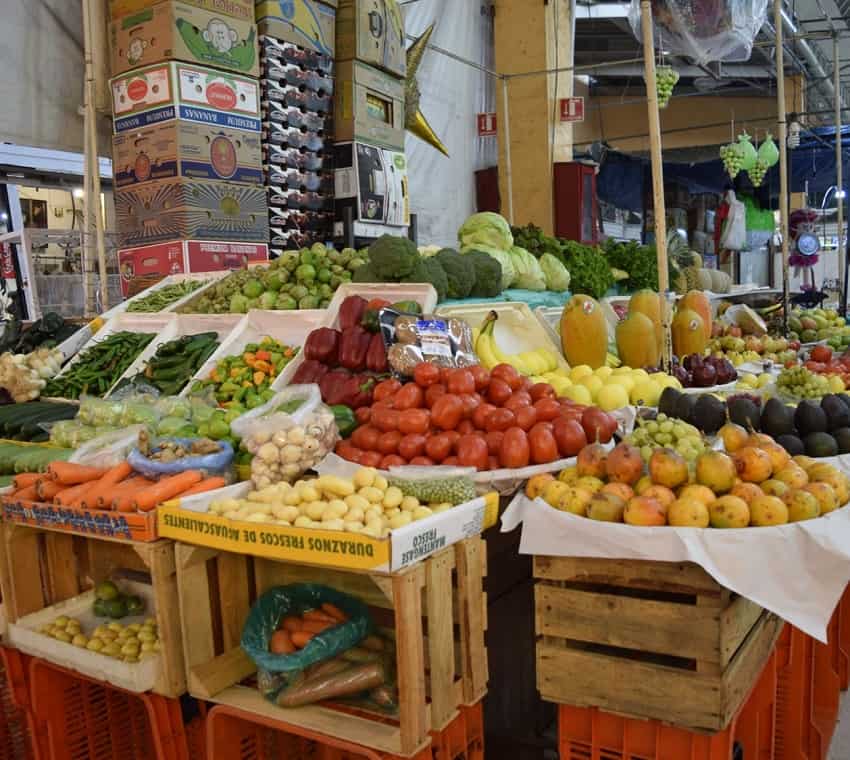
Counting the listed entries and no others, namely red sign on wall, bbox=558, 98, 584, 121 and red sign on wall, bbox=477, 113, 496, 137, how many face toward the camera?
2

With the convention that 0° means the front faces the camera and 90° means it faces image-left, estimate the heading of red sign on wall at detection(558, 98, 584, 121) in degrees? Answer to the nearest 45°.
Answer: approximately 0°

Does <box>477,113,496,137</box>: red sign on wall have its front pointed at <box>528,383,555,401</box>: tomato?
yes

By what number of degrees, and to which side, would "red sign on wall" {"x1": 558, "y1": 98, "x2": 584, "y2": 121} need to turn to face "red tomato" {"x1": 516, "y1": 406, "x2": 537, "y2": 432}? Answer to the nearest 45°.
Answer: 0° — it already faces it

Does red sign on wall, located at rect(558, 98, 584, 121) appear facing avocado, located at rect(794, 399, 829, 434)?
yes

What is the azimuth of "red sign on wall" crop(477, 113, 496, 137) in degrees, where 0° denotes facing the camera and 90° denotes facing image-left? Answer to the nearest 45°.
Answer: approximately 0°

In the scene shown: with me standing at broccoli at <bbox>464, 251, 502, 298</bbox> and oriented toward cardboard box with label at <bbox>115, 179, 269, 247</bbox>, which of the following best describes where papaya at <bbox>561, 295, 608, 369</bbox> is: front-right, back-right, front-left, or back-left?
back-left
